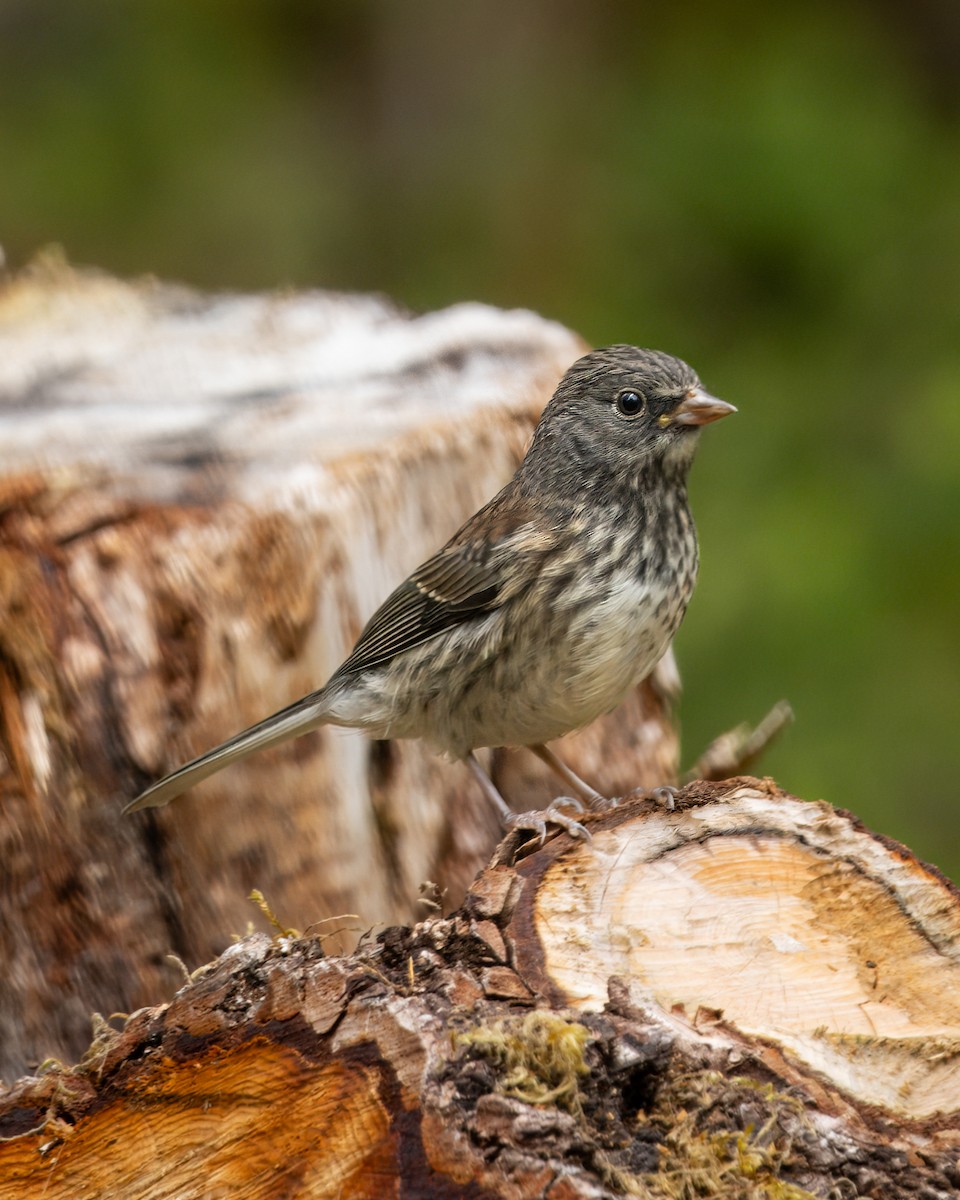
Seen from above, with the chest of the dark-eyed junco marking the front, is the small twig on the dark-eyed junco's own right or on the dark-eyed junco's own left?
on the dark-eyed junco's own left

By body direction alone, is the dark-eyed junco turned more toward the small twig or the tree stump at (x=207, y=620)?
the small twig

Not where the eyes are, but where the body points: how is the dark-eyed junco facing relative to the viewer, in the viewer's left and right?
facing to the right of the viewer

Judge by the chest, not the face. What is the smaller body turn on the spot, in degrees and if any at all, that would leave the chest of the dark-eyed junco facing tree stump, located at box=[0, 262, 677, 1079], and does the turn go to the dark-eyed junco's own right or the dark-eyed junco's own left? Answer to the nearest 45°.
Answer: approximately 180°
